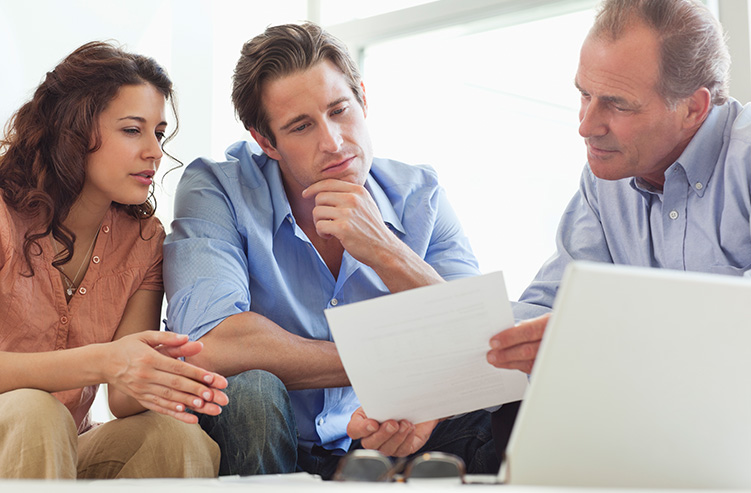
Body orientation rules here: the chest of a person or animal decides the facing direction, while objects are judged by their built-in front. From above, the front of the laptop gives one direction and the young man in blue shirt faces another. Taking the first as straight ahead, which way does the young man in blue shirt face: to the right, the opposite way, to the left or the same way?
the opposite way

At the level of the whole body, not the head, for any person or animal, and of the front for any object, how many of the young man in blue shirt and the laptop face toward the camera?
1

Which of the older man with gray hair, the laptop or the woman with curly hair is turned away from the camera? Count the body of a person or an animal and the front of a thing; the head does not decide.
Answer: the laptop

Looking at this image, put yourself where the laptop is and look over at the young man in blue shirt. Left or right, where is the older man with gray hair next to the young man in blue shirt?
right

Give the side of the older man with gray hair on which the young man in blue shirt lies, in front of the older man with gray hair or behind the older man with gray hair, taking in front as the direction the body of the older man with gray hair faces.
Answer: in front

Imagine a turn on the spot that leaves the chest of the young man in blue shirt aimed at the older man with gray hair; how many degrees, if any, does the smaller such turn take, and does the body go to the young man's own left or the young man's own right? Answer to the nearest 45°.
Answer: approximately 90° to the young man's own left

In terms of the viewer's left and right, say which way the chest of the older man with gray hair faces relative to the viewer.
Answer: facing the viewer and to the left of the viewer

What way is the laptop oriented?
away from the camera

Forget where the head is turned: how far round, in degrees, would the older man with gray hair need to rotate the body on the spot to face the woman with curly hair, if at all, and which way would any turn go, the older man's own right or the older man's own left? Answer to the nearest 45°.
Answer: approximately 45° to the older man's own right

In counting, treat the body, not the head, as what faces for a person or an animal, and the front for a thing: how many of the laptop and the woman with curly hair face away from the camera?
1

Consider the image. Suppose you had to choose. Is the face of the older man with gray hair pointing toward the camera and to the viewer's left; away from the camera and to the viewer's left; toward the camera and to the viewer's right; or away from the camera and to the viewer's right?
toward the camera and to the viewer's left

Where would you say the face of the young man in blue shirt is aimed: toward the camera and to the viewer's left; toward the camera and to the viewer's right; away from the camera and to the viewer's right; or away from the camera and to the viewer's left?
toward the camera and to the viewer's right

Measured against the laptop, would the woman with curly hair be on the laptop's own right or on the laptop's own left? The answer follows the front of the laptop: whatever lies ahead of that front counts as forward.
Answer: on the laptop's own left
